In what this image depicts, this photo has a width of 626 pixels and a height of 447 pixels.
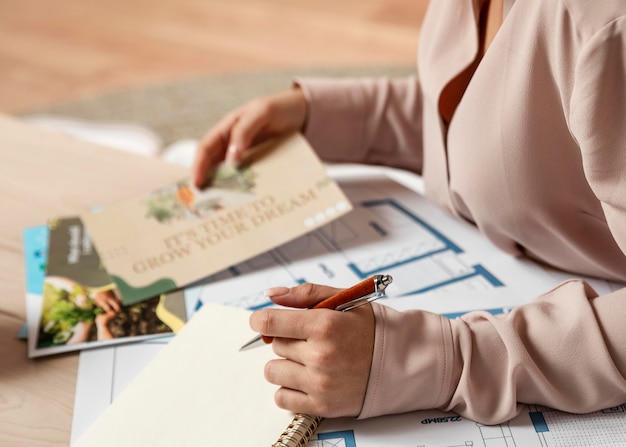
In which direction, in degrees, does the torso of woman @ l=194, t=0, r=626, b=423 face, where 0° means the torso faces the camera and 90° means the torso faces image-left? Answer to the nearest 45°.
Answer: approximately 45°
